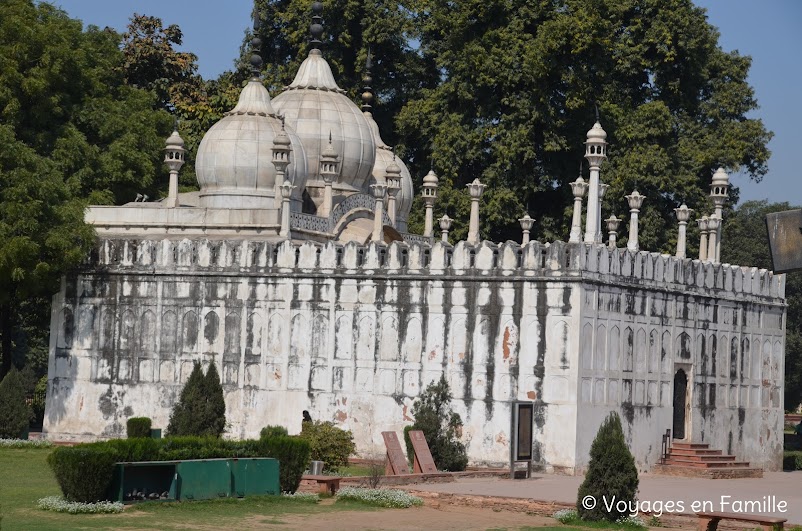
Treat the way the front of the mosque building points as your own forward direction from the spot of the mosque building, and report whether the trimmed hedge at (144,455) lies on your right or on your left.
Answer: on your right

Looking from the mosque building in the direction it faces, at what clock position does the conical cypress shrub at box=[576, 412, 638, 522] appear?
The conical cypress shrub is roughly at 1 o'clock from the mosque building.

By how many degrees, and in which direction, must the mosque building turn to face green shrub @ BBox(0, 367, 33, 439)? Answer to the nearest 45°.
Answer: approximately 135° to its right

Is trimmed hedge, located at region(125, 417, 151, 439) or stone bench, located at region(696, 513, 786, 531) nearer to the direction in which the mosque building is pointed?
the stone bench

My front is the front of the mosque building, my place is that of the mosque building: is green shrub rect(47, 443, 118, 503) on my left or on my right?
on my right

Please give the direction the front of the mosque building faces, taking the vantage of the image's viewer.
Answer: facing the viewer and to the right of the viewer

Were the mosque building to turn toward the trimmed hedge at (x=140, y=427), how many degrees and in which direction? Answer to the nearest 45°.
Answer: approximately 90° to its right
